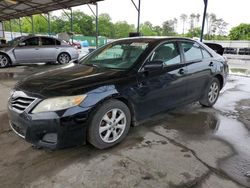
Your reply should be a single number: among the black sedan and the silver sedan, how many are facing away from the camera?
0

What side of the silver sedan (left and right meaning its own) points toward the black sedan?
left

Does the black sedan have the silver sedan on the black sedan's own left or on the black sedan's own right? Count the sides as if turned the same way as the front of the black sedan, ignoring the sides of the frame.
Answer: on the black sedan's own right

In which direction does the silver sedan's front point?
to the viewer's left

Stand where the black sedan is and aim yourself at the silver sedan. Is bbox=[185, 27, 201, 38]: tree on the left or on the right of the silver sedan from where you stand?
right

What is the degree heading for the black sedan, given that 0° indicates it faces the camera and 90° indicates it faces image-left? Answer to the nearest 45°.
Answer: approximately 45°

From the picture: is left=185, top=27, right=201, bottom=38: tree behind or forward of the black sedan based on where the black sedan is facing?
behind

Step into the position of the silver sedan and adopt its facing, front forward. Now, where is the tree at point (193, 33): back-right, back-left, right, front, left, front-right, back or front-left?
back-right
